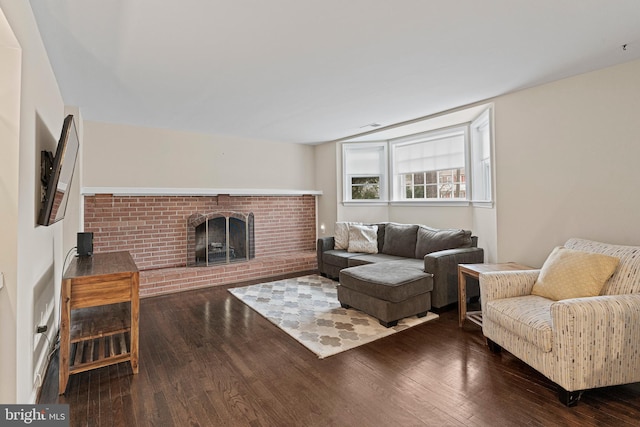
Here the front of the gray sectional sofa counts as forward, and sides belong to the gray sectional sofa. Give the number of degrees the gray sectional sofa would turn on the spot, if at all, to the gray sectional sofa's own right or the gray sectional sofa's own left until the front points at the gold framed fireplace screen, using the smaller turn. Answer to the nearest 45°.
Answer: approximately 45° to the gray sectional sofa's own right

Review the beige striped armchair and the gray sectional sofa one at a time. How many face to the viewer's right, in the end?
0

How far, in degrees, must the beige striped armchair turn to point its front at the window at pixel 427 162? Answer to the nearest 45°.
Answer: approximately 90° to its right

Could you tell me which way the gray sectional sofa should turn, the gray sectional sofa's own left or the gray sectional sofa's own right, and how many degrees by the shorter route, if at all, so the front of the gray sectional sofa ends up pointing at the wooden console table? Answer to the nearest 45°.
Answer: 0° — it already faces it

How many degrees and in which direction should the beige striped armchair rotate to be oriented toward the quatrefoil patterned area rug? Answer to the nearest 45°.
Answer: approximately 45° to its right

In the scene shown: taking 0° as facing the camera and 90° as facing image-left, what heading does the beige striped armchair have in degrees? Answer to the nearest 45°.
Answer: approximately 45°

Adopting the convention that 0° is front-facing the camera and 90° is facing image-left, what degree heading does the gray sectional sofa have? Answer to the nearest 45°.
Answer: approximately 45°

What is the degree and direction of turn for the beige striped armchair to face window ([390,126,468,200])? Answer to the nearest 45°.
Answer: approximately 90° to its right
